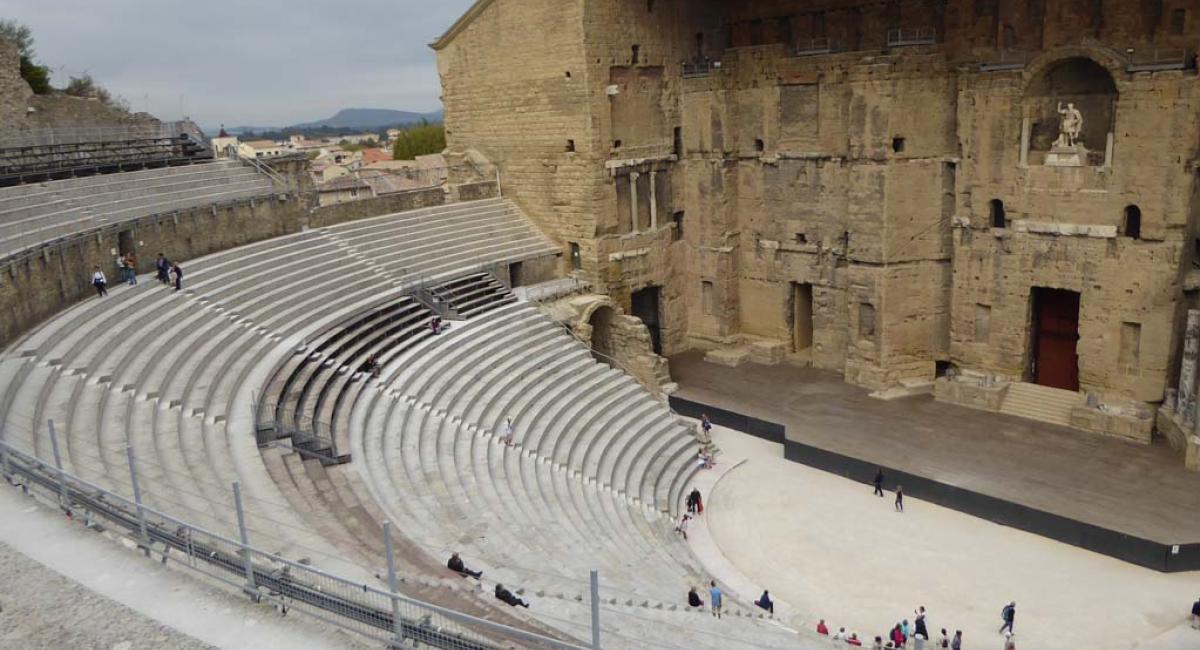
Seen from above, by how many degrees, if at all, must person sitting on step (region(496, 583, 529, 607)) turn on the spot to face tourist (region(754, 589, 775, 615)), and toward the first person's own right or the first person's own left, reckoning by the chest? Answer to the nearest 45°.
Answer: approximately 45° to the first person's own left

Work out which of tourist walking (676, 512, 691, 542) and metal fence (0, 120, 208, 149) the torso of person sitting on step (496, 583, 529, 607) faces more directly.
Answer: the tourist walking

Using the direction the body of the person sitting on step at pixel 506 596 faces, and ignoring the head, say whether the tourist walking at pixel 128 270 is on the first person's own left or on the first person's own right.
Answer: on the first person's own left

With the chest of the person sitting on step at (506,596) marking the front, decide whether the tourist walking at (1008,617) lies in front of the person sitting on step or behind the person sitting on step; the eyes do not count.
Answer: in front

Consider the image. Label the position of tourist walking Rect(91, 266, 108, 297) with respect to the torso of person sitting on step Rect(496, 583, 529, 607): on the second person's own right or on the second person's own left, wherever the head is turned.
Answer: on the second person's own left

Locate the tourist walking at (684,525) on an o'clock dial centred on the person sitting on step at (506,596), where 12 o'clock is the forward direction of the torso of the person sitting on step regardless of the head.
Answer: The tourist walking is roughly at 10 o'clock from the person sitting on step.

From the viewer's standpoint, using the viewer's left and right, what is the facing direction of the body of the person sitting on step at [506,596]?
facing to the right of the viewer

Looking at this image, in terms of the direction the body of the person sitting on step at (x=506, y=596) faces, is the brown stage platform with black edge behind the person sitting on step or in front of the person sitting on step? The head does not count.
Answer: in front

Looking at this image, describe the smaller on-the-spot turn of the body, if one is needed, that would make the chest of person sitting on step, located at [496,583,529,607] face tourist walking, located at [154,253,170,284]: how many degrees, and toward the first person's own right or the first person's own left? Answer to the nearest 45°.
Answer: approximately 135° to the first person's own left

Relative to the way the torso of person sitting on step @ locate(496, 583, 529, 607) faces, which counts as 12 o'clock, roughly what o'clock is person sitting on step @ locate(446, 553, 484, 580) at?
person sitting on step @ locate(446, 553, 484, 580) is roughly at 8 o'clock from person sitting on step @ locate(496, 583, 529, 607).

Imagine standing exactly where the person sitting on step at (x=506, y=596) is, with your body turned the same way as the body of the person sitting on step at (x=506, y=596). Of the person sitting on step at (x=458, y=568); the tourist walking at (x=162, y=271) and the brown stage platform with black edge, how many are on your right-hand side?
0

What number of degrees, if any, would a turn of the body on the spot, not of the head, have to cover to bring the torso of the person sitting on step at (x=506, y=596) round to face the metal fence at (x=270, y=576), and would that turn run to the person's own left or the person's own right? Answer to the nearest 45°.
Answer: approximately 135° to the person's own right
